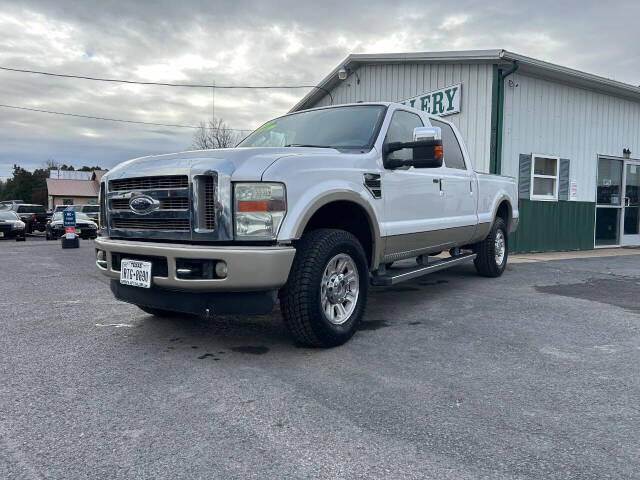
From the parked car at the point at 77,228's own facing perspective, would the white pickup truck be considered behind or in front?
in front

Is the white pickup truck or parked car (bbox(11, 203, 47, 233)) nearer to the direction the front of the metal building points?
the white pickup truck

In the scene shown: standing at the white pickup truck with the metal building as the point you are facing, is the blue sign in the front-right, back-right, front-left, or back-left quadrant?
front-left

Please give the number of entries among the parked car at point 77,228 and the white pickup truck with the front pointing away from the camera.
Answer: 0

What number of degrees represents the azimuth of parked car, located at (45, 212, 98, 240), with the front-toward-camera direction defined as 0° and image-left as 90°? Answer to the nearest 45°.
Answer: approximately 315°

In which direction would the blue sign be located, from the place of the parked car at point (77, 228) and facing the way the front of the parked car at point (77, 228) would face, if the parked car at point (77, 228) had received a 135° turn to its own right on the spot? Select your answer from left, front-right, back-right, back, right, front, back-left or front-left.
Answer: left

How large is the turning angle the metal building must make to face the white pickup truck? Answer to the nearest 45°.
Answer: approximately 45° to its right

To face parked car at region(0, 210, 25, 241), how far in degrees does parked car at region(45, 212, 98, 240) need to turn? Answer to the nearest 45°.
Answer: approximately 135° to its right

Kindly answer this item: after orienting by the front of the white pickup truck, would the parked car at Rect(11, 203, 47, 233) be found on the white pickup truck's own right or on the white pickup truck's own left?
on the white pickup truck's own right

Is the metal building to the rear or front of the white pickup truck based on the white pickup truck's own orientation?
to the rear

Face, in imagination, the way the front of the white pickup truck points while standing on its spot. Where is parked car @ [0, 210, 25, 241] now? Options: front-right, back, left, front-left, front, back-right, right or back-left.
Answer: right

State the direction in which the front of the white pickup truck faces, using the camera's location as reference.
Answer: facing the viewer and to the left of the viewer
